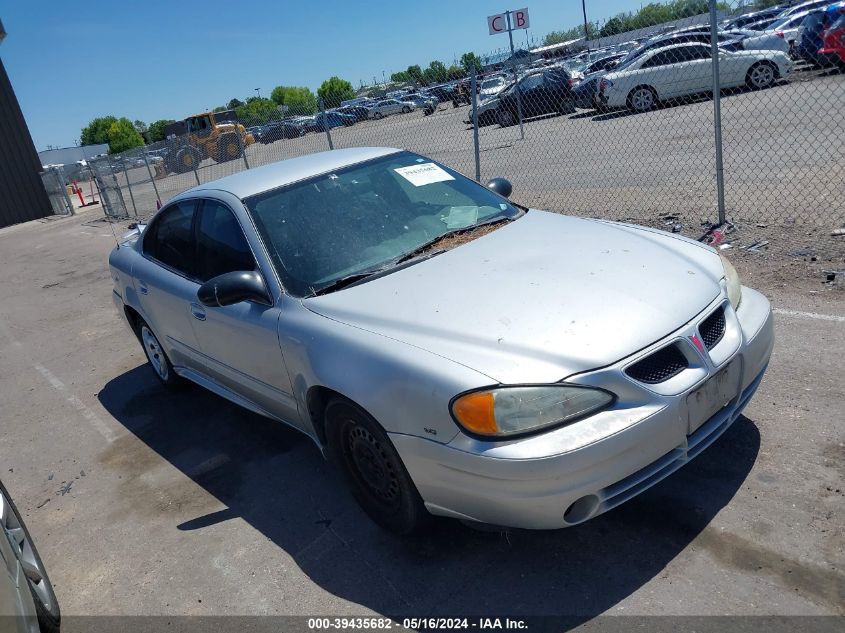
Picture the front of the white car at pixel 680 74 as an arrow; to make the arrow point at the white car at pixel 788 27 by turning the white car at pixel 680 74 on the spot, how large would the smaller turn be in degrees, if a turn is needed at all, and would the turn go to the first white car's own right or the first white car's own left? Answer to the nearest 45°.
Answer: approximately 90° to the first white car's own left

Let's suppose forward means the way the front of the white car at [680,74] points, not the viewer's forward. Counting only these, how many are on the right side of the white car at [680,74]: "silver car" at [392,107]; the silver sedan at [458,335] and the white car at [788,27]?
1

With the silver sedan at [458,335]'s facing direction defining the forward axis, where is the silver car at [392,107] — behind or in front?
behind

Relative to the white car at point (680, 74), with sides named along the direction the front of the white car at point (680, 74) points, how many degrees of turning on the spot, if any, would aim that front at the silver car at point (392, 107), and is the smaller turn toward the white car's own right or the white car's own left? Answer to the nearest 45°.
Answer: approximately 135° to the white car's own left

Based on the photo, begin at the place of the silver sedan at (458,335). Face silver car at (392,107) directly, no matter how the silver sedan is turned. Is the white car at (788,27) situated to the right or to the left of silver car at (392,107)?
right

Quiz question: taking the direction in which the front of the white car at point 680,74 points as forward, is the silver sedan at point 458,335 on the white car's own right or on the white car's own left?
on the white car's own right

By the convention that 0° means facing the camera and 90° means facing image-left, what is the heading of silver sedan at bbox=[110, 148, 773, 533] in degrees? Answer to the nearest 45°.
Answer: approximately 315°

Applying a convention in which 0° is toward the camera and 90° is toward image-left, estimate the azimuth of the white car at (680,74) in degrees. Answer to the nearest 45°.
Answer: approximately 270°

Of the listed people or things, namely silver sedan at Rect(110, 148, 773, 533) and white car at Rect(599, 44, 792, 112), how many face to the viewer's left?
0

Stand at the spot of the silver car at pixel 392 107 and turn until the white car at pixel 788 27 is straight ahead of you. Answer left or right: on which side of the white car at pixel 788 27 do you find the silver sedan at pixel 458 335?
right

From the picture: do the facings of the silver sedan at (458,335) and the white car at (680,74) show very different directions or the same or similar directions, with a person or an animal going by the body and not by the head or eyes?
same or similar directions

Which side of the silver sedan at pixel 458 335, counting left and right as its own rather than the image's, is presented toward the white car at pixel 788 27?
left

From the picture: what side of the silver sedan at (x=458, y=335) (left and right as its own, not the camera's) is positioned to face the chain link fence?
left
